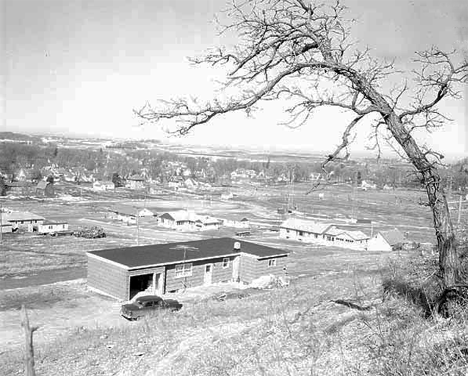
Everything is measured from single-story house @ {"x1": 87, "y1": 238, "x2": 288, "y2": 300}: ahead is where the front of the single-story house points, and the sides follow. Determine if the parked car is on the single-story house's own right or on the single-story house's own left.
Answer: on the single-story house's own right

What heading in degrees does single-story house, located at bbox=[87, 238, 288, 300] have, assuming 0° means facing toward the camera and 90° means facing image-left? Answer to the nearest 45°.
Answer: approximately 315°
